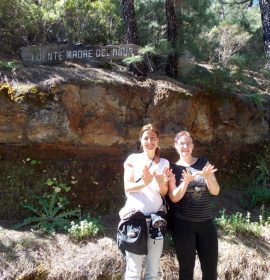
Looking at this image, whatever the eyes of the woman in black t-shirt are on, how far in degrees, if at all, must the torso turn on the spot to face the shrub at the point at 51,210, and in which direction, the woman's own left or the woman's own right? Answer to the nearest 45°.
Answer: approximately 135° to the woman's own right

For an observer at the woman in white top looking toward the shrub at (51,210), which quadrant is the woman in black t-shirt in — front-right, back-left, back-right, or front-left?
back-right

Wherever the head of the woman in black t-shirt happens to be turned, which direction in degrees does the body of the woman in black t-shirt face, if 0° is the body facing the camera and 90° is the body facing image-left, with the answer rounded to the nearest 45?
approximately 0°

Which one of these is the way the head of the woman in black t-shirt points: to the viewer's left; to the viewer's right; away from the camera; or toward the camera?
toward the camera

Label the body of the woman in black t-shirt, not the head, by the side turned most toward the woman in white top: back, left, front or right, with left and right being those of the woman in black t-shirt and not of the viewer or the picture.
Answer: right

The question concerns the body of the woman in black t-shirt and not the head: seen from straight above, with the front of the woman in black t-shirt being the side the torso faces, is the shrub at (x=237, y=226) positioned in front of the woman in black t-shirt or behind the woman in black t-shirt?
behind

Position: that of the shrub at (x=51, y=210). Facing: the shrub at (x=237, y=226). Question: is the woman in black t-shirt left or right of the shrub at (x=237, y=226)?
right

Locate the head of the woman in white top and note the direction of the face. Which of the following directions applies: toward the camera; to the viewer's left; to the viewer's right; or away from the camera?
toward the camera

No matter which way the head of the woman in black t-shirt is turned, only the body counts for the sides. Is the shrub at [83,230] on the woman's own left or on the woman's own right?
on the woman's own right
